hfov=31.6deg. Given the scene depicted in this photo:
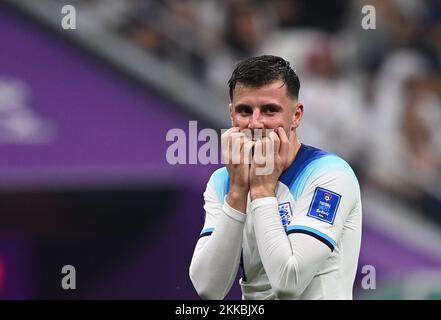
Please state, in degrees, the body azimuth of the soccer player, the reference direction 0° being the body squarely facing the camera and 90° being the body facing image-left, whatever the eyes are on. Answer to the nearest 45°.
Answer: approximately 45°
